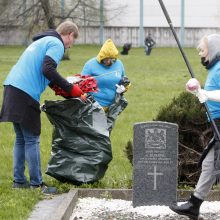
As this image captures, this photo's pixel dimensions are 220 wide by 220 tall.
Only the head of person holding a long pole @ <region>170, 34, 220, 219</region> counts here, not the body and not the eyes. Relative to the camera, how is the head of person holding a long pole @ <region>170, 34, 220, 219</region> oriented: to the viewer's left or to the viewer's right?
to the viewer's left

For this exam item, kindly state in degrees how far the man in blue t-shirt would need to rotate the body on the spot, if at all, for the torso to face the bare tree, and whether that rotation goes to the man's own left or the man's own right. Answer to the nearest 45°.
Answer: approximately 90° to the man's own left

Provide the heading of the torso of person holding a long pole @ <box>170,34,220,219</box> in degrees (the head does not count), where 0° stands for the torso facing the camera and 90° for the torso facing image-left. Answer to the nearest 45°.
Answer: approximately 90°

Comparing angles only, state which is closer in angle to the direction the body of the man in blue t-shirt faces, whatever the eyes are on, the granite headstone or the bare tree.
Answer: the granite headstone

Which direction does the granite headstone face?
toward the camera

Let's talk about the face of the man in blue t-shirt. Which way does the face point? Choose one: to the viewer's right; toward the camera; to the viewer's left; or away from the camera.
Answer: to the viewer's right

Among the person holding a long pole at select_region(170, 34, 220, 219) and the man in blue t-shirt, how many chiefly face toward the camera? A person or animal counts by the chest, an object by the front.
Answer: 0

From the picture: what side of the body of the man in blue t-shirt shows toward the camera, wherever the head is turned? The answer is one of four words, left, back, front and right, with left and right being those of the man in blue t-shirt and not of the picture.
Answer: right

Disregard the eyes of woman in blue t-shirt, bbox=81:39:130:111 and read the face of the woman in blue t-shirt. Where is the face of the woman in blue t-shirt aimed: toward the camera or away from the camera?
toward the camera

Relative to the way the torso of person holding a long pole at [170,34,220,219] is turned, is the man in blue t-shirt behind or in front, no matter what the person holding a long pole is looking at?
in front

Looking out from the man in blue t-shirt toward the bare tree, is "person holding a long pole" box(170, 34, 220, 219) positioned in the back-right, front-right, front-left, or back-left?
back-right

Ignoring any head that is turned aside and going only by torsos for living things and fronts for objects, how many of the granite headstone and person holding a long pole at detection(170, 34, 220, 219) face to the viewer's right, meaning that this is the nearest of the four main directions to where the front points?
0

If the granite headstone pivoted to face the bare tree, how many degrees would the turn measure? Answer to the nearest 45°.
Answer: approximately 180°

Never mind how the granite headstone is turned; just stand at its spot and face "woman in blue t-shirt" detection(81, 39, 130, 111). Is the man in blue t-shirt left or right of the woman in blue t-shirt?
left

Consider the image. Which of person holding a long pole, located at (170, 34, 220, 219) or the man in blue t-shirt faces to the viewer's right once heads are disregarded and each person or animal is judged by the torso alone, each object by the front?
the man in blue t-shirt
